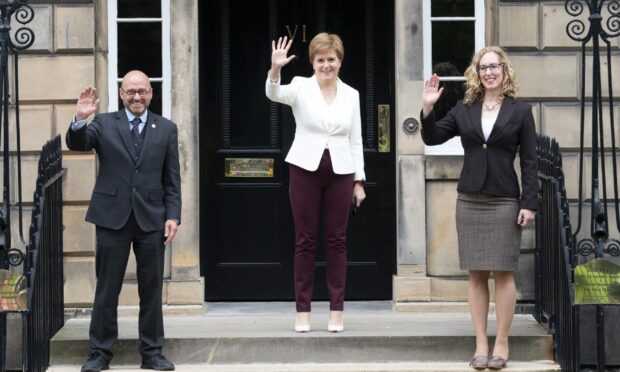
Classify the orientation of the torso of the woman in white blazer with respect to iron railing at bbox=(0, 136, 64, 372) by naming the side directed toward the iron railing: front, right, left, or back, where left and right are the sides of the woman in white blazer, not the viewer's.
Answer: right

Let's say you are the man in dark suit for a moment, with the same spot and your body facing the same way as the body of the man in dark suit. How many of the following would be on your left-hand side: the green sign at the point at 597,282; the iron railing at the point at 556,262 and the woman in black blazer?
3

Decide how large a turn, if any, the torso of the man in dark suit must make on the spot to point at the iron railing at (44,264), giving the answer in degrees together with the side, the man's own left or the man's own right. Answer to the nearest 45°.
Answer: approximately 135° to the man's own right

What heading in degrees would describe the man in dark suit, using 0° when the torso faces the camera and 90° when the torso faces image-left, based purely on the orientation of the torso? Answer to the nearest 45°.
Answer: approximately 0°
